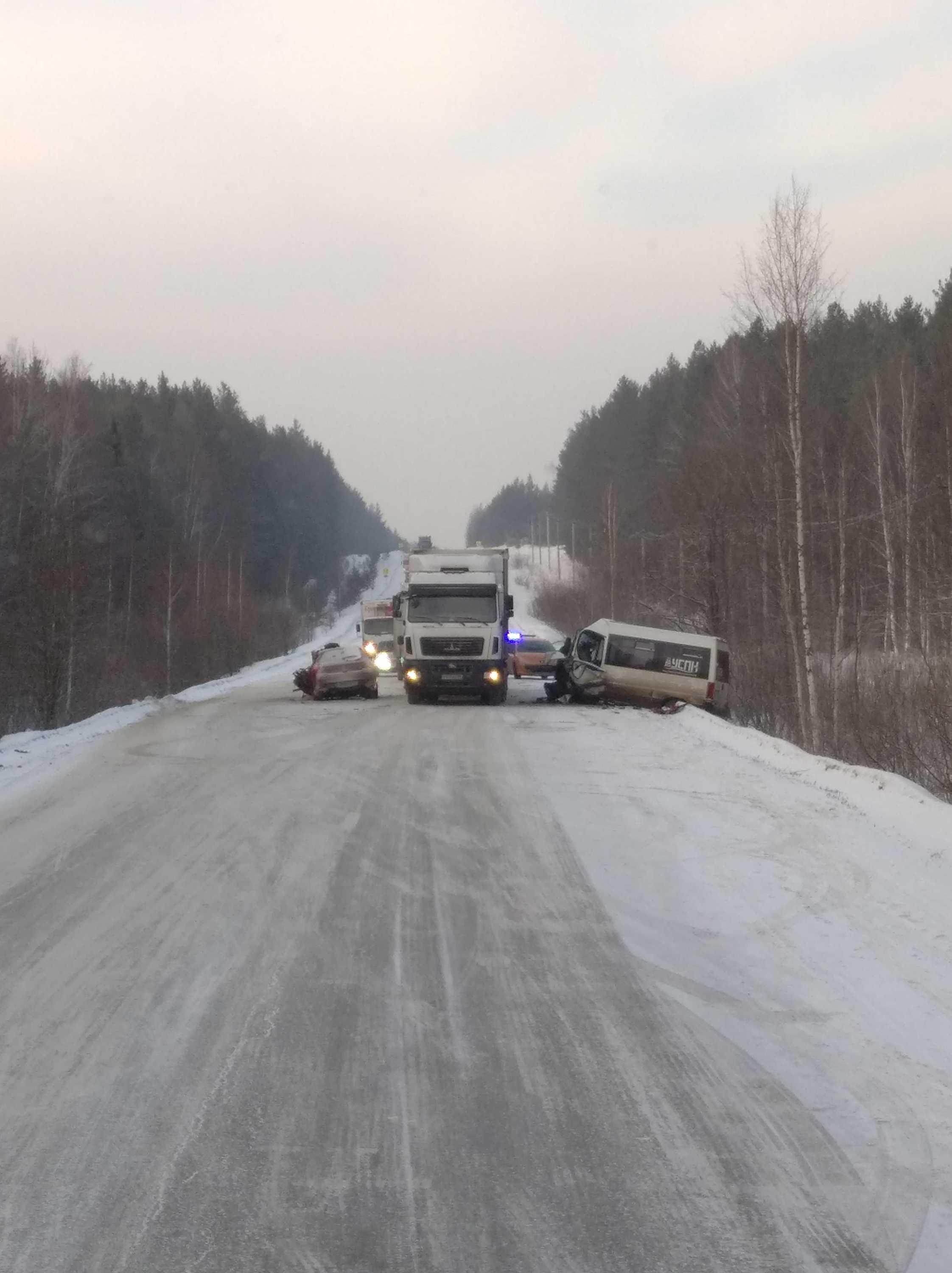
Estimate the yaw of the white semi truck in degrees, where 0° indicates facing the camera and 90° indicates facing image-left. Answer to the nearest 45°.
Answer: approximately 0°

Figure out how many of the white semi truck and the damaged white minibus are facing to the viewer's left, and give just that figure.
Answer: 1

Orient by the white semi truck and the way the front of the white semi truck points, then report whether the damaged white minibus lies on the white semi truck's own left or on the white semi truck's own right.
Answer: on the white semi truck's own left

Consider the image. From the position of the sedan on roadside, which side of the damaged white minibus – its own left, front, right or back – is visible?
front

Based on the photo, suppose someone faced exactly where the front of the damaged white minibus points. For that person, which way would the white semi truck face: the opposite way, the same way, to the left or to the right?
to the left

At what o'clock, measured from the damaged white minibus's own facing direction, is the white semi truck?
The white semi truck is roughly at 12 o'clock from the damaged white minibus.

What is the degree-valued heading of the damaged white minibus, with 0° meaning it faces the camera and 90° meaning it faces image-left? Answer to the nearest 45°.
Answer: approximately 90°
